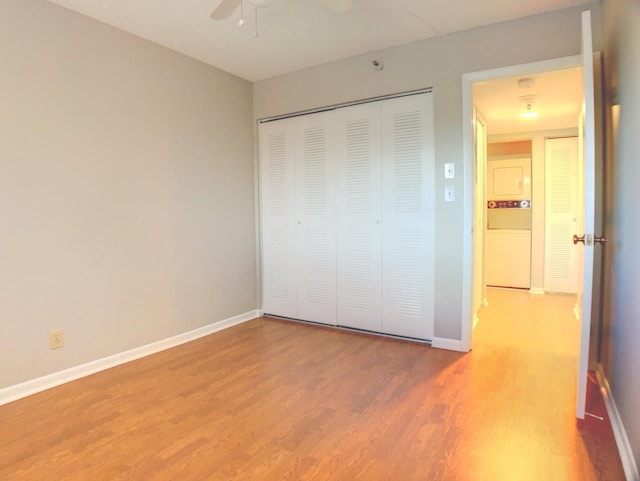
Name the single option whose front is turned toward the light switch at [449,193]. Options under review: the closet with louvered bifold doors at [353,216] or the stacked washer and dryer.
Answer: the stacked washer and dryer

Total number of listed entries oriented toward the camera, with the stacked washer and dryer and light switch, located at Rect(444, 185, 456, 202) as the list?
2

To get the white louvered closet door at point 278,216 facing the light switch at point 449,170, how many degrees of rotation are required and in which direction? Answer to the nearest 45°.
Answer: approximately 90° to its left

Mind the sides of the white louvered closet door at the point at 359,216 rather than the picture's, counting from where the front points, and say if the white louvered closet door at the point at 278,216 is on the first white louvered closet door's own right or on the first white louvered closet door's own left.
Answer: on the first white louvered closet door's own right

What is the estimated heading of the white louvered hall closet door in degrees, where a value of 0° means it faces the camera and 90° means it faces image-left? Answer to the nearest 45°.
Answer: approximately 0°

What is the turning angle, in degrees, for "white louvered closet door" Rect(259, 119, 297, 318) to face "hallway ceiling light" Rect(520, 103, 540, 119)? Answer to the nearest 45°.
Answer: approximately 135° to its left

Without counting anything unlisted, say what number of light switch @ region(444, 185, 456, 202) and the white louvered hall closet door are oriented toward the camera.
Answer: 2

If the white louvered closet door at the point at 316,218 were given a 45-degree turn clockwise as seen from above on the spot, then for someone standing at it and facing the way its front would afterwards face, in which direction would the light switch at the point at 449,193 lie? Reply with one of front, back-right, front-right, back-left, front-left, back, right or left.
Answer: back-left

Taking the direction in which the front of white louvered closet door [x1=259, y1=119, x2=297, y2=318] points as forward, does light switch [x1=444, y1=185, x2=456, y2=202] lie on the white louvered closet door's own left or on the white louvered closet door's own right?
on the white louvered closet door's own left

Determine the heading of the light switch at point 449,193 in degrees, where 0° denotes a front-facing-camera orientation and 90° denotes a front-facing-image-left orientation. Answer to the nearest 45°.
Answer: approximately 0°
